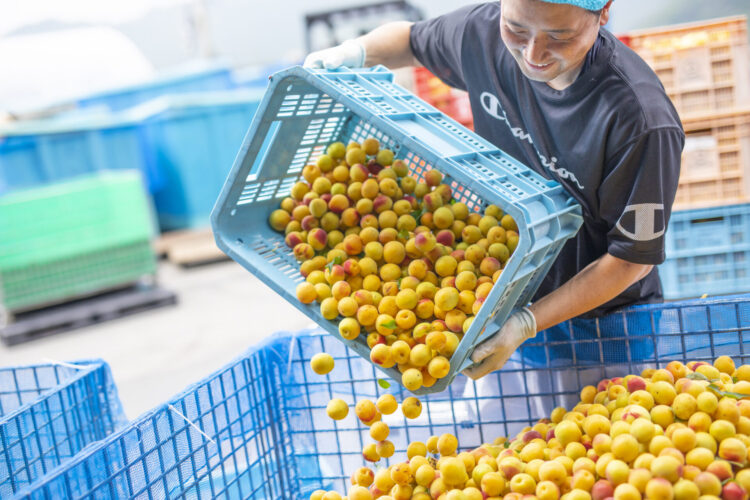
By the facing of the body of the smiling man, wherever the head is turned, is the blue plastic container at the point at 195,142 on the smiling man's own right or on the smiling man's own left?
on the smiling man's own right

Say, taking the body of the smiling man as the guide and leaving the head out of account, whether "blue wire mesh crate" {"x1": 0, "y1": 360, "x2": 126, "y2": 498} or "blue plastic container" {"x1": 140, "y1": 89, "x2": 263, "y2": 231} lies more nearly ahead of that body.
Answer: the blue wire mesh crate

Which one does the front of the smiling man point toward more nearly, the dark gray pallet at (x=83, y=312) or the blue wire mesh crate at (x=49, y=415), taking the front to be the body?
the blue wire mesh crate

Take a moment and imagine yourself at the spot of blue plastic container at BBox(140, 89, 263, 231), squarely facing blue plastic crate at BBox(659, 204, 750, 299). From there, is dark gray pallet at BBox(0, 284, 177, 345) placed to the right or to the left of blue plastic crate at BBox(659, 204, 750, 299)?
right

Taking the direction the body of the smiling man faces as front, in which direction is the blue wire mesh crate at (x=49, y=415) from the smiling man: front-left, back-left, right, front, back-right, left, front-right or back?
front-right

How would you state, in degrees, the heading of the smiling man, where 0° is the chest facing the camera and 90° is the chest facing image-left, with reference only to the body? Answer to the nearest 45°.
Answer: approximately 45°

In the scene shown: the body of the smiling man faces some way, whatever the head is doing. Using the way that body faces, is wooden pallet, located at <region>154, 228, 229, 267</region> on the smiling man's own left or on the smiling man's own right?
on the smiling man's own right

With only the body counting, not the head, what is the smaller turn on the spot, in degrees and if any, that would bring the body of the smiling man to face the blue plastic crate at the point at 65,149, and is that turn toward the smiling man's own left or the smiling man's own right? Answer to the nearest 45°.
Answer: approximately 90° to the smiling man's own right
